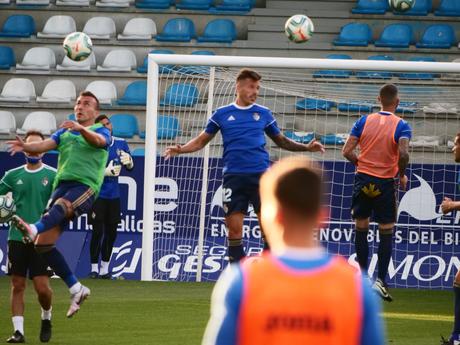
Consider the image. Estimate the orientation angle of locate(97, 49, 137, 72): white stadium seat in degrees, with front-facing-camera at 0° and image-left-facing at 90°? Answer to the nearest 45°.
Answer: approximately 45°

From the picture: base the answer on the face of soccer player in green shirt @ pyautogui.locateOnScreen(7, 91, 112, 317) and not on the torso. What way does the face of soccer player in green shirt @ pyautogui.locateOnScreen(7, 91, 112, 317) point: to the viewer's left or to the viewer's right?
to the viewer's left

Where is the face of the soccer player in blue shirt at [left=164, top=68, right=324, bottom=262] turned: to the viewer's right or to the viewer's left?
to the viewer's right

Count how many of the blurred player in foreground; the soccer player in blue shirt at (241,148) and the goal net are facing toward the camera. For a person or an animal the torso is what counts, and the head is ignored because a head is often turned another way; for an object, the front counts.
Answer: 2

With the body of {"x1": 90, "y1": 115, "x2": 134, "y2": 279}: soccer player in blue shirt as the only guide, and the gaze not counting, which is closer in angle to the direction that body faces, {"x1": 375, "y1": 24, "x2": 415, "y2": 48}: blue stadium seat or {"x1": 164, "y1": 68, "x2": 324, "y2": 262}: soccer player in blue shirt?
the soccer player in blue shirt

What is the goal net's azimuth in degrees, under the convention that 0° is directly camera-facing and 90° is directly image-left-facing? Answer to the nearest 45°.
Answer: approximately 0°

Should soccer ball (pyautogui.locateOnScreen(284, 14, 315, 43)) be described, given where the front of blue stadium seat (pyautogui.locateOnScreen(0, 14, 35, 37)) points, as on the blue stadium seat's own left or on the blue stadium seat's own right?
on the blue stadium seat's own left

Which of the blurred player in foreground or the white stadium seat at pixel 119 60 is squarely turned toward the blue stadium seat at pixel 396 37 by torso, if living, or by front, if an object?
the blurred player in foreground
